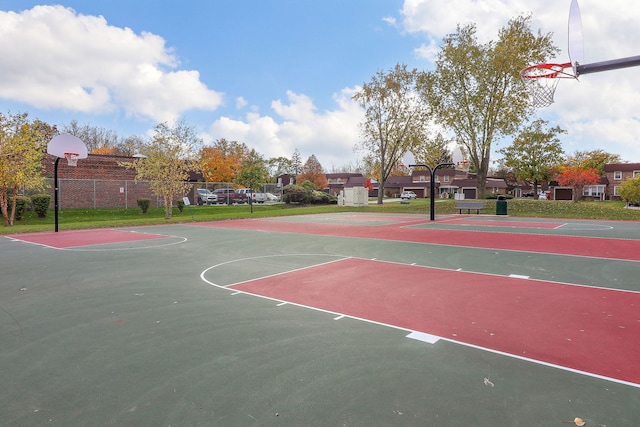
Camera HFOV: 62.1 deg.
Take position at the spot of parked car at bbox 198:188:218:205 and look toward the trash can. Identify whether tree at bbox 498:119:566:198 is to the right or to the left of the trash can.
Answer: left

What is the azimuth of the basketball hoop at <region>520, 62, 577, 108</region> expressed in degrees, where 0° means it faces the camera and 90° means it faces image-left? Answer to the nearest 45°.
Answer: approximately 90°

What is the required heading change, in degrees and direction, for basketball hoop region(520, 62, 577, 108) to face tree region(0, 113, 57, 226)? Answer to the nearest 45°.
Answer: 0° — it already faces it

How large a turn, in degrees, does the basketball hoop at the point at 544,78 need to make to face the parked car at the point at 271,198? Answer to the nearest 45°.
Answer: approximately 45° to its right

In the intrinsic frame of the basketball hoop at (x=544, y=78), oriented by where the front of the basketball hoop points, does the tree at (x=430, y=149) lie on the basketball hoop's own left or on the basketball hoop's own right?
on the basketball hoop's own right

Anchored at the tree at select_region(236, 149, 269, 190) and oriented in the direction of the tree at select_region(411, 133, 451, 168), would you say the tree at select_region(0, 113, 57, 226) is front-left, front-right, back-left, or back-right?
back-right

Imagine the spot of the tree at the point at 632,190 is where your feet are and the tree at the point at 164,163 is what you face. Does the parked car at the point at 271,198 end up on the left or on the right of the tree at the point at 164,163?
right

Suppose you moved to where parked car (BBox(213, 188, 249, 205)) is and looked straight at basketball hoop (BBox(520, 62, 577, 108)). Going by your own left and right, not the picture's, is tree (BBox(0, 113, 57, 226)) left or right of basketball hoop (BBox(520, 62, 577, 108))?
right

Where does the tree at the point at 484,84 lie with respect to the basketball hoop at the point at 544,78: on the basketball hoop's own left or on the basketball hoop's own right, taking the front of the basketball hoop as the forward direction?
on the basketball hoop's own right
